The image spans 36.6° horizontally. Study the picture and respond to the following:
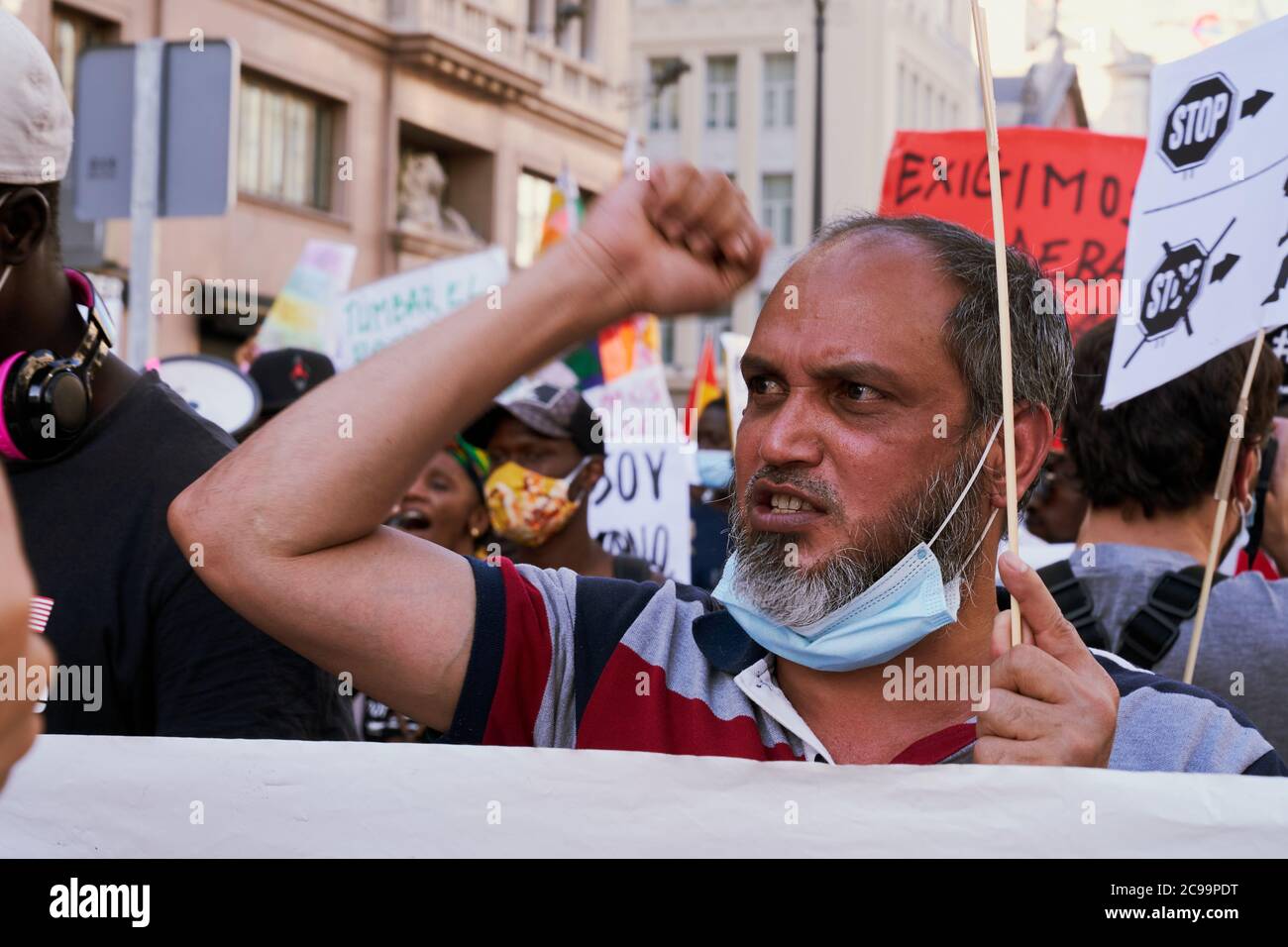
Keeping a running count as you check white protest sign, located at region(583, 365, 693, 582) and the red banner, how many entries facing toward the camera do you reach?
2

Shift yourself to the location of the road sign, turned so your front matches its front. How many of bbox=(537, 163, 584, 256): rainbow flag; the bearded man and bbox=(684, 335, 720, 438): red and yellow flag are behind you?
1

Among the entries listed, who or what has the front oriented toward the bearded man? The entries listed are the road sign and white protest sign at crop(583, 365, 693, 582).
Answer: the white protest sign

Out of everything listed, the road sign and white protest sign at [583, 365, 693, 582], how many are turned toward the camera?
1

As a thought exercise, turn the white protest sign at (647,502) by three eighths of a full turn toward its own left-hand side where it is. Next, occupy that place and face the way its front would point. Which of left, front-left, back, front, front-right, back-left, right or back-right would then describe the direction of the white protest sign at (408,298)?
left

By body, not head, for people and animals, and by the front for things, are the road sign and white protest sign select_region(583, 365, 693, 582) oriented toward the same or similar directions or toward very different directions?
very different directions

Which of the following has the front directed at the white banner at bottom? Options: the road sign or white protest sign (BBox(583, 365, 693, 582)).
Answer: the white protest sign

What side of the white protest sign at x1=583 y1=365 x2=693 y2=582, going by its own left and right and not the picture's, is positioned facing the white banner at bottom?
front

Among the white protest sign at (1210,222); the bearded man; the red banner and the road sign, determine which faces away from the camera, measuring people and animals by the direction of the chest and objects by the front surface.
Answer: the road sign

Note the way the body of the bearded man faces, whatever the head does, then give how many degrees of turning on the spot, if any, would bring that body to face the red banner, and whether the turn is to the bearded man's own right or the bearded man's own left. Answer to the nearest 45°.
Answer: approximately 135° to the bearded man's own right

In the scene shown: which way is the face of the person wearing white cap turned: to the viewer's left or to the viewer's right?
to the viewer's left

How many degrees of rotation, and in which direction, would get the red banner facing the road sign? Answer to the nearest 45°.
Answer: approximately 90° to its right

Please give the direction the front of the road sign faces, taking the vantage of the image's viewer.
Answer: facing away from the viewer

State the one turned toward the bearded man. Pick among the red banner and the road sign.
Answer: the red banner

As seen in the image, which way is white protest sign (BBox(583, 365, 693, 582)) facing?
toward the camera

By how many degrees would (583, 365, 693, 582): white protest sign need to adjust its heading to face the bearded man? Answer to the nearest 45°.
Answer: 0° — it already faces them

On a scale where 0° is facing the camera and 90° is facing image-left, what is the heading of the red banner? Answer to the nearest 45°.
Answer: approximately 0°

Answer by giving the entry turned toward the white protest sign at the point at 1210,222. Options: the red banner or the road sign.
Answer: the red banner
